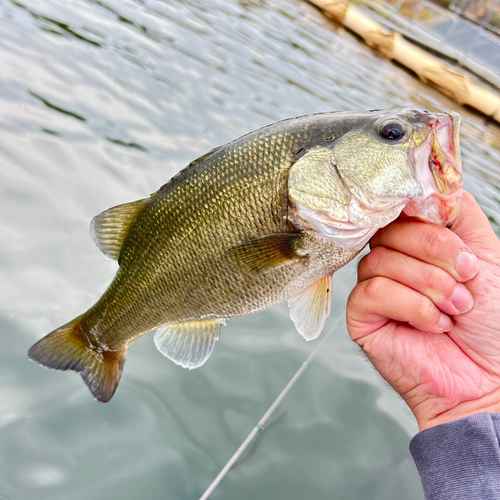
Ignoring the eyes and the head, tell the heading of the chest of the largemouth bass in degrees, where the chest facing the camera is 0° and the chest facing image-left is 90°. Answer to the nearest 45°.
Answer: approximately 270°
